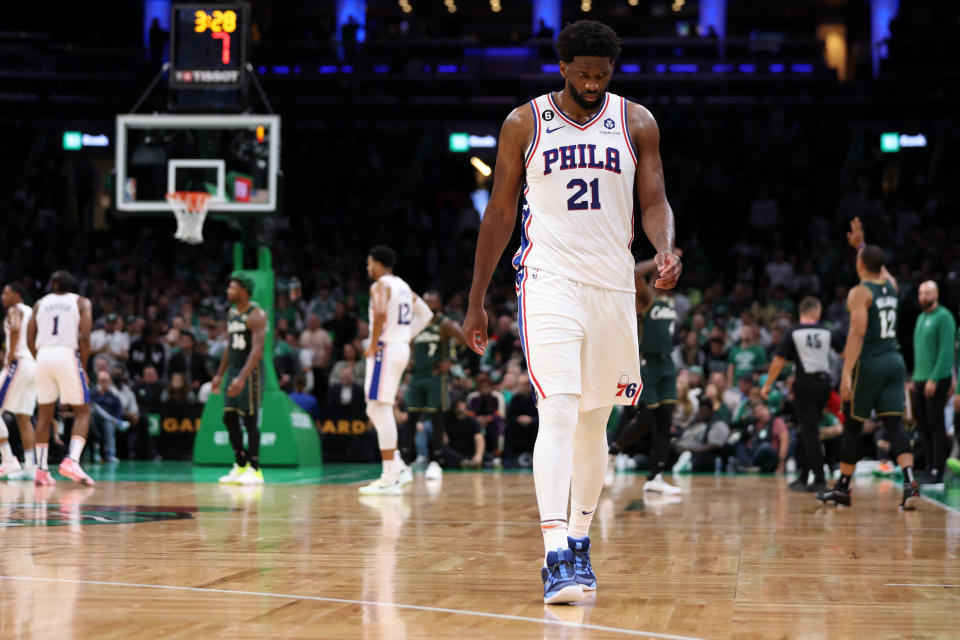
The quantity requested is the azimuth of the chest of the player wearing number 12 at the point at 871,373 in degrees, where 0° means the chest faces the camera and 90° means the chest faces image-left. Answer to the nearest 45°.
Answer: approximately 135°

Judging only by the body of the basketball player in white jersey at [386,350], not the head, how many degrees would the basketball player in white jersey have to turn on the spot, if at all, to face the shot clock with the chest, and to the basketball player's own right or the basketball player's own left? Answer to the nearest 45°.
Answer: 0° — they already face it

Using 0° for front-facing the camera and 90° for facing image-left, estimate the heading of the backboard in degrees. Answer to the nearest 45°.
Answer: approximately 0°

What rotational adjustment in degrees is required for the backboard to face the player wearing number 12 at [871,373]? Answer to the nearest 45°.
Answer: approximately 45° to its left

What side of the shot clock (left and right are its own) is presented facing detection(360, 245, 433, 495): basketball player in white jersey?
front

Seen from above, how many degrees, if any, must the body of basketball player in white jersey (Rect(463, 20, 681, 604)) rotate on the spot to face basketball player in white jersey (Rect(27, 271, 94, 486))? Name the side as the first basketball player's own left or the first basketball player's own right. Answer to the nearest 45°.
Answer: approximately 135° to the first basketball player's own right

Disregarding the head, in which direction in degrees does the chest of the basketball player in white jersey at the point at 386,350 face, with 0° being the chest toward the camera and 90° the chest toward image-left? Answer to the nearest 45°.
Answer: approximately 135°

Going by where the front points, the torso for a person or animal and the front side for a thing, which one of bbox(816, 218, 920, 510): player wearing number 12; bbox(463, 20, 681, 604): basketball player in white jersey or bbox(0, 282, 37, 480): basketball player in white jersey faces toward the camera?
bbox(463, 20, 681, 604): basketball player in white jersey

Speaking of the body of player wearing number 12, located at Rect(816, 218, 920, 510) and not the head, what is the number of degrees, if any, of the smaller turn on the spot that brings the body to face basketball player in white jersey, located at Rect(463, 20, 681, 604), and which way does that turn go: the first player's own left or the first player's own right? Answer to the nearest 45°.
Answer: approximately 135° to the first player's own left

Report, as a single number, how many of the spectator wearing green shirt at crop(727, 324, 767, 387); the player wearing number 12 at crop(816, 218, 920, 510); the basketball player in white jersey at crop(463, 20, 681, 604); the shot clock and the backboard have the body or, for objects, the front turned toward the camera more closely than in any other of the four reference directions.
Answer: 4
